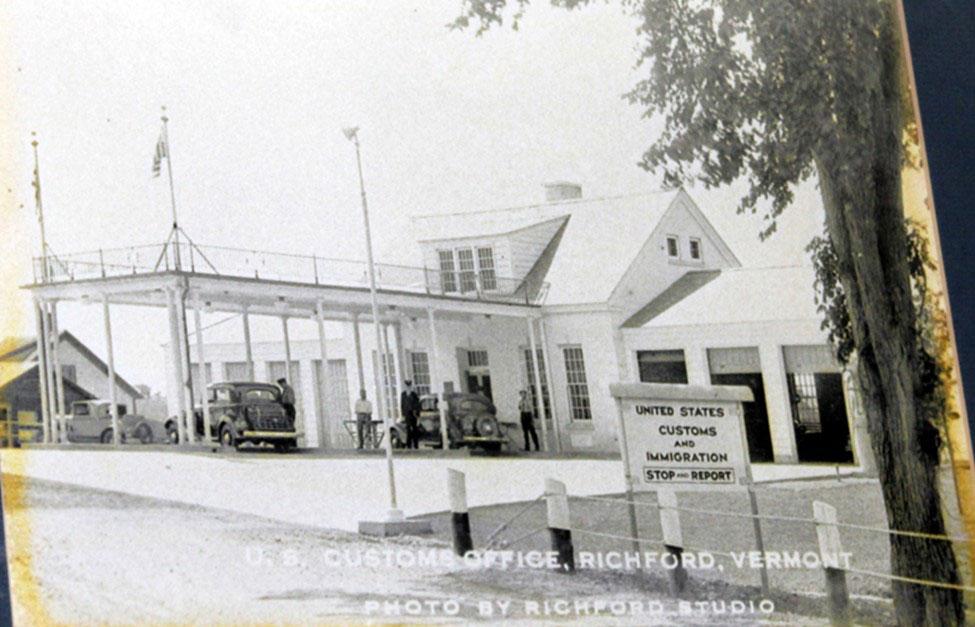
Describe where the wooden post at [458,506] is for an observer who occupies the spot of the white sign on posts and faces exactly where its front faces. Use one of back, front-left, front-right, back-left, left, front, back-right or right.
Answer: right

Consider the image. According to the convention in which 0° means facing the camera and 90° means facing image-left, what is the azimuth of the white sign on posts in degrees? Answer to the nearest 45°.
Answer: approximately 0°

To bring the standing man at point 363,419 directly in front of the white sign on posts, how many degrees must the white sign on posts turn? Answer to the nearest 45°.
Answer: approximately 90° to its right

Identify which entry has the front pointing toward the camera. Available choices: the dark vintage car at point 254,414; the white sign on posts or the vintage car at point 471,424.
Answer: the white sign on posts

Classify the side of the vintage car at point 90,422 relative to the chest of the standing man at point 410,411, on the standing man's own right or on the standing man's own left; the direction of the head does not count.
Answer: on the standing man's own right

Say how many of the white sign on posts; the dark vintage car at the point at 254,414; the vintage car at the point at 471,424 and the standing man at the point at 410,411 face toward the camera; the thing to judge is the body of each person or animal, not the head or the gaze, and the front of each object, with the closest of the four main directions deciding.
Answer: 2

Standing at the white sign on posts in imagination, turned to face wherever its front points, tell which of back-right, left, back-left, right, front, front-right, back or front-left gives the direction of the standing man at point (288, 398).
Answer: right
